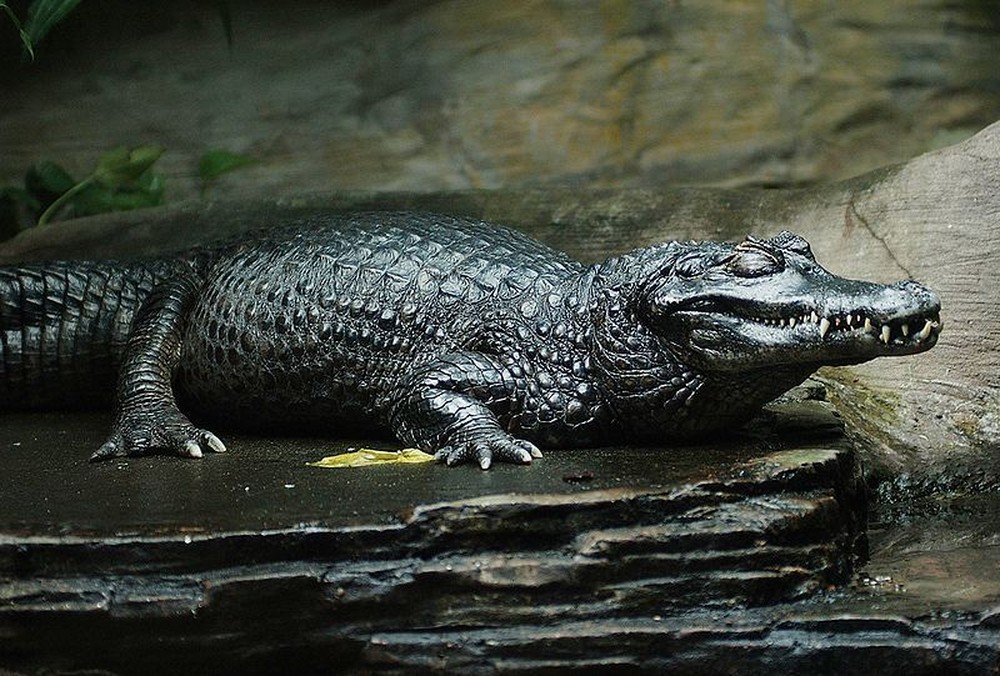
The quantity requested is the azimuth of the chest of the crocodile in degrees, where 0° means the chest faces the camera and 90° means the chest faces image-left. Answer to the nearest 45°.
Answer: approximately 270°

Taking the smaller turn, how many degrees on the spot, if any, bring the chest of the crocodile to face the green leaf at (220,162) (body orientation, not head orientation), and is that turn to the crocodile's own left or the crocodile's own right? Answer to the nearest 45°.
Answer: approximately 90° to the crocodile's own left

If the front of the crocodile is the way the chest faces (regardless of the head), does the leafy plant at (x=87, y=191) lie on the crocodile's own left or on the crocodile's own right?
on the crocodile's own left
